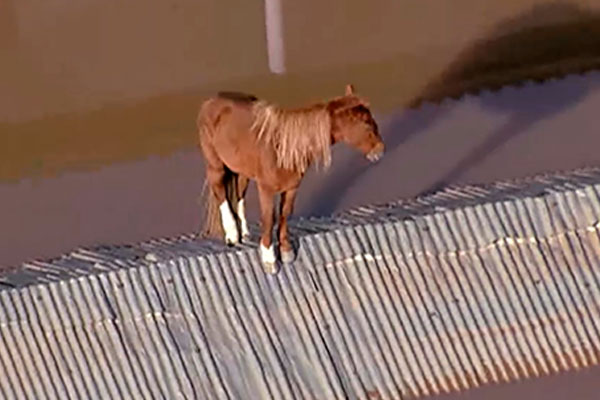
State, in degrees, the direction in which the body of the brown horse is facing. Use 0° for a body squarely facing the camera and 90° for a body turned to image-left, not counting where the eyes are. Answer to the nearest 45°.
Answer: approximately 315°

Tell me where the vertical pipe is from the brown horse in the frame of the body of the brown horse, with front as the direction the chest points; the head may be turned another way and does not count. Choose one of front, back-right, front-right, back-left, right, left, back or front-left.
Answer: back-left
